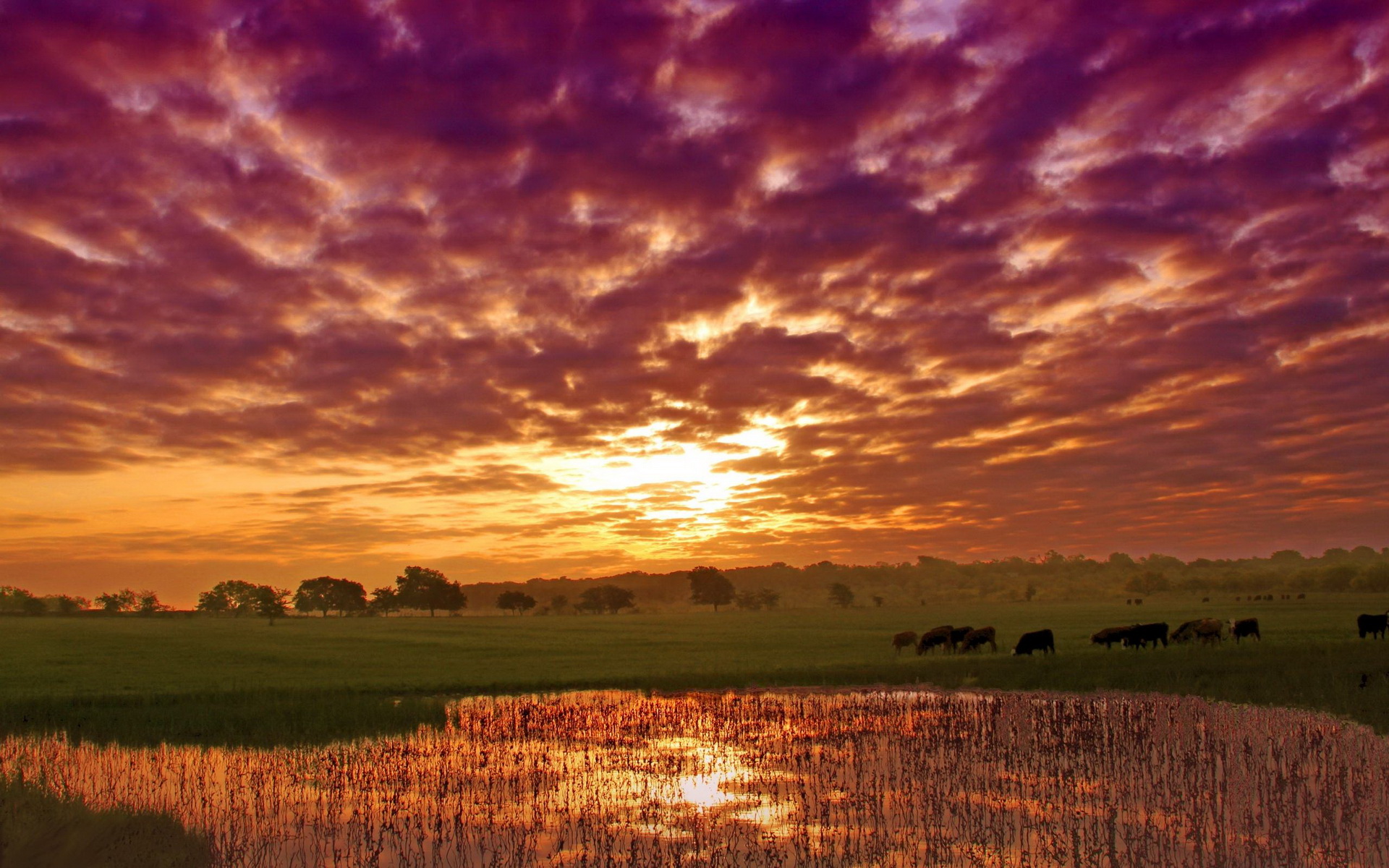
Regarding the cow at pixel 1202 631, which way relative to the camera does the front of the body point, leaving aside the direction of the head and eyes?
to the viewer's left

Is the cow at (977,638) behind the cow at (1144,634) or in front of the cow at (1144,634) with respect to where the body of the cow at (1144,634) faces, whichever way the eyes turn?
in front

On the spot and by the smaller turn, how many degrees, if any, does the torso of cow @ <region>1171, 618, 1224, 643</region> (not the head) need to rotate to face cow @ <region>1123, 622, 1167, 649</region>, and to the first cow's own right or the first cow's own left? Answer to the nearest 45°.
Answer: approximately 45° to the first cow's own left

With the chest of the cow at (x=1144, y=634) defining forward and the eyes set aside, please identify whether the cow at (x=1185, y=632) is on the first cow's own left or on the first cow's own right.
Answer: on the first cow's own right

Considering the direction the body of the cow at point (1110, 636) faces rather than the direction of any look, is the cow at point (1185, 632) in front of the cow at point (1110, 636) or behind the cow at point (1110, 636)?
behind

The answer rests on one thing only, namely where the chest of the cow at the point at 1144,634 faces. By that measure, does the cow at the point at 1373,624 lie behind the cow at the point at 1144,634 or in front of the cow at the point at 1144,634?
behind

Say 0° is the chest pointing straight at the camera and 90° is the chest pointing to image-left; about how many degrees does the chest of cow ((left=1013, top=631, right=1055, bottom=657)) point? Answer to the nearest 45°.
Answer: approximately 90°

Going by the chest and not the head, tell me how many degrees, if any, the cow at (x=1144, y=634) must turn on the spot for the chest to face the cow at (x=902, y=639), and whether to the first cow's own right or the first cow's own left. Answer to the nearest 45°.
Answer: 0° — it already faces it

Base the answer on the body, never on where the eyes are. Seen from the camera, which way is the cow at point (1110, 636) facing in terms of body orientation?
to the viewer's left
